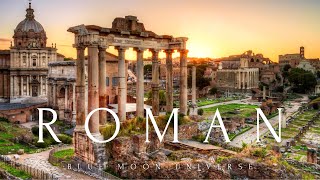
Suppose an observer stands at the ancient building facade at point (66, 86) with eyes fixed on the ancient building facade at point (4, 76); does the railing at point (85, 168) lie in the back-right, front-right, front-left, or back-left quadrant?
back-left

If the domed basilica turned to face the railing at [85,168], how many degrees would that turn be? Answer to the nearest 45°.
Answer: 0° — it already faces it

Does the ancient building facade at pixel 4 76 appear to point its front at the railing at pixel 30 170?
yes

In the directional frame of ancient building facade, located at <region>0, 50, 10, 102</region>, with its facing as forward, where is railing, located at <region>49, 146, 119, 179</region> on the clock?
The railing is roughly at 12 o'clock from the ancient building facade.

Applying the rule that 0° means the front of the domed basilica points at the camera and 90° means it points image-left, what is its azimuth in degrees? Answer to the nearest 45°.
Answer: approximately 0°

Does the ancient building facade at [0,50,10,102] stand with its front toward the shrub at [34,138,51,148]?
yes

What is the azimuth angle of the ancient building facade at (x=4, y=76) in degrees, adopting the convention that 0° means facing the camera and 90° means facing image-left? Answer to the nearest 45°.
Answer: approximately 0°
